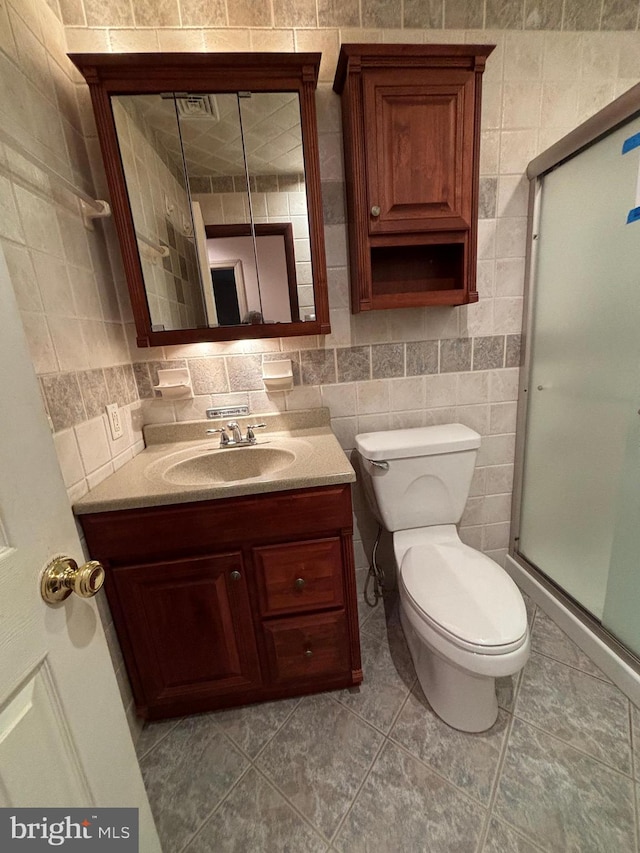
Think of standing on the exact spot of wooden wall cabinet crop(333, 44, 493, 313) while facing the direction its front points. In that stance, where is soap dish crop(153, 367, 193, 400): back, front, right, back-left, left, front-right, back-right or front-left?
right

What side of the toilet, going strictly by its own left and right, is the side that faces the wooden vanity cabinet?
right

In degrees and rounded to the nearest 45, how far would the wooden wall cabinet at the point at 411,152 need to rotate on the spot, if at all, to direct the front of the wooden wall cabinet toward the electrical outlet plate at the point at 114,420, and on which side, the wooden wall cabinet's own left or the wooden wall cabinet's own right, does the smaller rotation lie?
approximately 45° to the wooden wall cabinet's own right

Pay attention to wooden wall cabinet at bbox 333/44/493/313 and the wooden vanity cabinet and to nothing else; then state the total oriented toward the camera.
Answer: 2

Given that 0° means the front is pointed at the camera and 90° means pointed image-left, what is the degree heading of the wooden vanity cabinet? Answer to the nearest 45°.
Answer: approximately 0°

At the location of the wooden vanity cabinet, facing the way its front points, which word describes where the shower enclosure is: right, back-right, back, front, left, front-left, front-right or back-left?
left

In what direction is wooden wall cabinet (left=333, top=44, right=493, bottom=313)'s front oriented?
toward the camera

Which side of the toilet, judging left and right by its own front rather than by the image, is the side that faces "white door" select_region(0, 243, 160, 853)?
right

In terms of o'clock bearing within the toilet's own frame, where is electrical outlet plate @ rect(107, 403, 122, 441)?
The electrical outlet plate is roughly at 4 o'clock from the toilet.

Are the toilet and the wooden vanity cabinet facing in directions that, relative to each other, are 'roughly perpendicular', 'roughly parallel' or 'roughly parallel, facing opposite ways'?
roughly parallel
